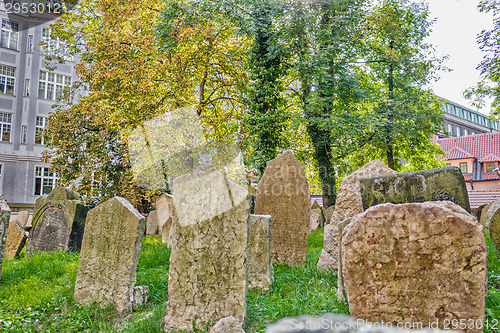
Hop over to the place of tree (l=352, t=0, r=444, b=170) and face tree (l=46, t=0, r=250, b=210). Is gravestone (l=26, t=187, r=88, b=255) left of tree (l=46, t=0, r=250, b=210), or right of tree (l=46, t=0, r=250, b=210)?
left

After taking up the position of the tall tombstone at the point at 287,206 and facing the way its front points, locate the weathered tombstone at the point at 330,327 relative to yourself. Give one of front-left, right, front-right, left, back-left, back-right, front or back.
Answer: front

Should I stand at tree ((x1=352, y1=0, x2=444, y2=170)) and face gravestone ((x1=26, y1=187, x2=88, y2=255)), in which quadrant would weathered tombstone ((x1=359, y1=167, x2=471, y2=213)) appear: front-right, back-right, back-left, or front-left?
front-left

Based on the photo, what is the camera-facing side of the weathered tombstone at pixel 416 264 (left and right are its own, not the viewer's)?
front

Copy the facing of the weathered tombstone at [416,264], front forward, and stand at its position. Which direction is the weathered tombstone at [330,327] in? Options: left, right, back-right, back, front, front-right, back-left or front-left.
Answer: front

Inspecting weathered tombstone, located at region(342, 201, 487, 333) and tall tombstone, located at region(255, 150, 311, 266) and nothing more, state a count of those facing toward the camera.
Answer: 2

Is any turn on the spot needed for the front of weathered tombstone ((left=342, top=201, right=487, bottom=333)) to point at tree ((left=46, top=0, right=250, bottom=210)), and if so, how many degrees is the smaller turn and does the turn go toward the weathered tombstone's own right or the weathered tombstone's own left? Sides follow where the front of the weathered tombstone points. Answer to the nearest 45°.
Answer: approximately 135° to the weathered tombstone's own right

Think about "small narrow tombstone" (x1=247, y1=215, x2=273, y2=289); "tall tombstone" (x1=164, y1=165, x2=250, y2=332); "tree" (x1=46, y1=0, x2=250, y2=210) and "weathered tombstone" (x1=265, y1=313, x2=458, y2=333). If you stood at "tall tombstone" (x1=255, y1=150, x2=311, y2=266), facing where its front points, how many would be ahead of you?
3

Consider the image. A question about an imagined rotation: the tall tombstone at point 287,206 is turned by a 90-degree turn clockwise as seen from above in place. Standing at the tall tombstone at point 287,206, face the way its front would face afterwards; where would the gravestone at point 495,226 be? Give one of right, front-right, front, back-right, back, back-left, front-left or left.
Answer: back-left

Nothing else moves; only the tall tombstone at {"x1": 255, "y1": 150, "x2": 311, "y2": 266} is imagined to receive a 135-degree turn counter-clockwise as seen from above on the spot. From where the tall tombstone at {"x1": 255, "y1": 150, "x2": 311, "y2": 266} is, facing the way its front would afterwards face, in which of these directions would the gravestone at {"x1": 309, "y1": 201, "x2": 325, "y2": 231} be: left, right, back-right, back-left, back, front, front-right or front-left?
front-left

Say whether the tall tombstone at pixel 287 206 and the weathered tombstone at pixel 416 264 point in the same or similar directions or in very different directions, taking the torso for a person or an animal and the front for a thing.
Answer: same or similar directions

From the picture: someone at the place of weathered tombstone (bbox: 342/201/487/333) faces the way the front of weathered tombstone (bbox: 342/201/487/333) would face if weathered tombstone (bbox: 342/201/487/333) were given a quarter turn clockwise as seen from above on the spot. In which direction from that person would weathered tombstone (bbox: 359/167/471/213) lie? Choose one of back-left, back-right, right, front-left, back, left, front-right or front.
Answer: right

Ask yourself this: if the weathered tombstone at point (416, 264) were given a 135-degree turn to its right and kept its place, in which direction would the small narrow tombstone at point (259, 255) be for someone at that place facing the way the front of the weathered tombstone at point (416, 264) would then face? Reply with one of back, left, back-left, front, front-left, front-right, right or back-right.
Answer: front

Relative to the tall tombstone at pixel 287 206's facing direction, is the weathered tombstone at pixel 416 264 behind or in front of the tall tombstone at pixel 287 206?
in front
